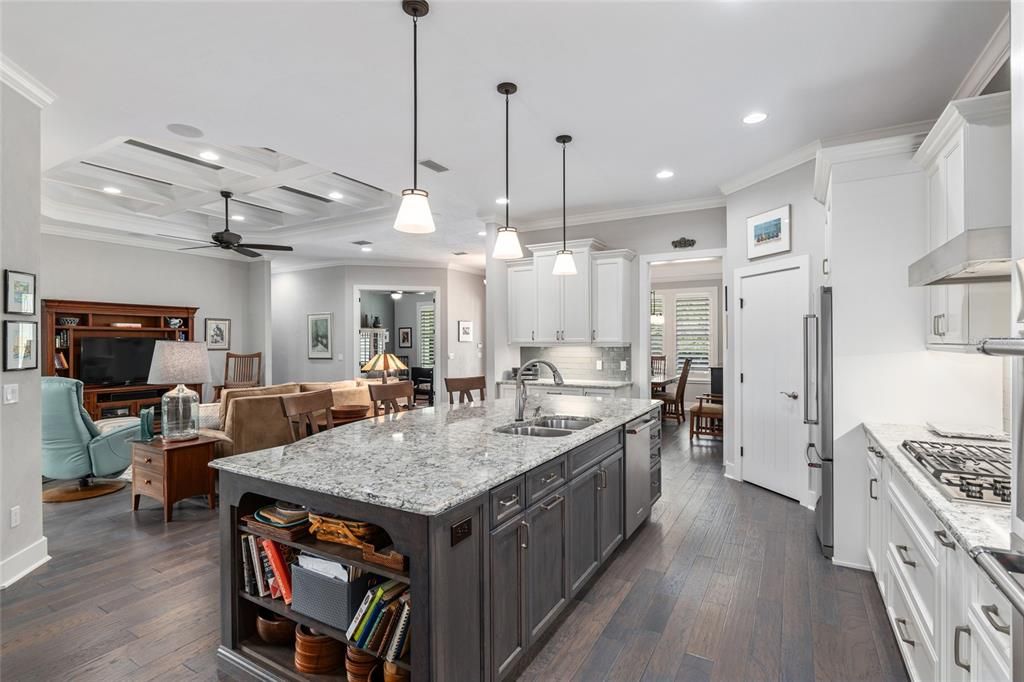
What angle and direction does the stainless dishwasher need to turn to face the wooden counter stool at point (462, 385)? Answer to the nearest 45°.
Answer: approximately 135° to its left

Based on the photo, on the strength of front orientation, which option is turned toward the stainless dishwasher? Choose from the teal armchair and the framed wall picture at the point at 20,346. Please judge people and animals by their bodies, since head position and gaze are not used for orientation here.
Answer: the framed wall picture

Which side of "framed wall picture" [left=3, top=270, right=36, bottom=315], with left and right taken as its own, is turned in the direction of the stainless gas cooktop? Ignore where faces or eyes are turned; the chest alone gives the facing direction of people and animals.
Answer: front

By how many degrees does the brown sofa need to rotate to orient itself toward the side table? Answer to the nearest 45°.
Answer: approximately 90° to its left

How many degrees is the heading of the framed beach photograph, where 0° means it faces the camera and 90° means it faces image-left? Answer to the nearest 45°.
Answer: approximately 45°

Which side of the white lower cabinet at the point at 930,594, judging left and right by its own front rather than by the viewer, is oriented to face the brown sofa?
front

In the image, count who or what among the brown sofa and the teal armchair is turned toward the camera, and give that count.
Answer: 0

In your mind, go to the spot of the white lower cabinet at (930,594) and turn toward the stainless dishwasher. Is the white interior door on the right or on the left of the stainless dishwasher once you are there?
right

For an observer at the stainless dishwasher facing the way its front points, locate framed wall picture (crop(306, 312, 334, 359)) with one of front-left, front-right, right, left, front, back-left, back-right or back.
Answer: back-left

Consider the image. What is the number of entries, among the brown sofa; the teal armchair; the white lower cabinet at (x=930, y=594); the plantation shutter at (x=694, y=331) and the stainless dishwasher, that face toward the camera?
1

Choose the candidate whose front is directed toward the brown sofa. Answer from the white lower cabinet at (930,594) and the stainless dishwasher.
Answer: the white lower cabinet

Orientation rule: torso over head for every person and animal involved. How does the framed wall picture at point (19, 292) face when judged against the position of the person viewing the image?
facing the viewer and to the right of the viewer

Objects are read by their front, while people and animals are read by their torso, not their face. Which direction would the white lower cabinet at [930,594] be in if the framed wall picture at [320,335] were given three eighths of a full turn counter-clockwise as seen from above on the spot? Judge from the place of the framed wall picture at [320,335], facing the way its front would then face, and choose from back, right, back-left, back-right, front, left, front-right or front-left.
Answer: right

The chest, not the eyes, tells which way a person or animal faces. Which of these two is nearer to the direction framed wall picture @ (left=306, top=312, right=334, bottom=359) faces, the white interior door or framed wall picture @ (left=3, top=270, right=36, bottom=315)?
the framed wall picture

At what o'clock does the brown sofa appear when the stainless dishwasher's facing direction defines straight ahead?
The brown sofa is roughly at 6 o'clock from the stainless dishwasher.

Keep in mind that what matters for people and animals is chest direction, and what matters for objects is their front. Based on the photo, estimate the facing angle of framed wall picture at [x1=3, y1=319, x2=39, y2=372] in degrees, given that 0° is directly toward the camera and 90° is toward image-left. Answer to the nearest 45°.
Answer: approximately 315°

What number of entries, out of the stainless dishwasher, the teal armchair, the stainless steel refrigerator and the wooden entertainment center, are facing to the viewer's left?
1

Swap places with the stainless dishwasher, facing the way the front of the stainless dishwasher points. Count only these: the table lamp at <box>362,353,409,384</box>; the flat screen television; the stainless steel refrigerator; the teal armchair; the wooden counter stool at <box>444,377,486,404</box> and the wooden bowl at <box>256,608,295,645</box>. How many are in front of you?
1

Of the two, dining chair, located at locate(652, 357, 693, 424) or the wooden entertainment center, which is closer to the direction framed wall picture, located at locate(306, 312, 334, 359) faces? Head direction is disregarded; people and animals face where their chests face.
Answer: the wooden entertainment center

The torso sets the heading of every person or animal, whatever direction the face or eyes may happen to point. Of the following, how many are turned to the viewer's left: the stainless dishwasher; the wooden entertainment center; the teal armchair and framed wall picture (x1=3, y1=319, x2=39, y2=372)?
0

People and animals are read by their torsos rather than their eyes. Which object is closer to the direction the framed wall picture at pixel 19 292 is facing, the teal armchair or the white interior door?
the white interior door

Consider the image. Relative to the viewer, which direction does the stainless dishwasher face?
to the viewer's right
